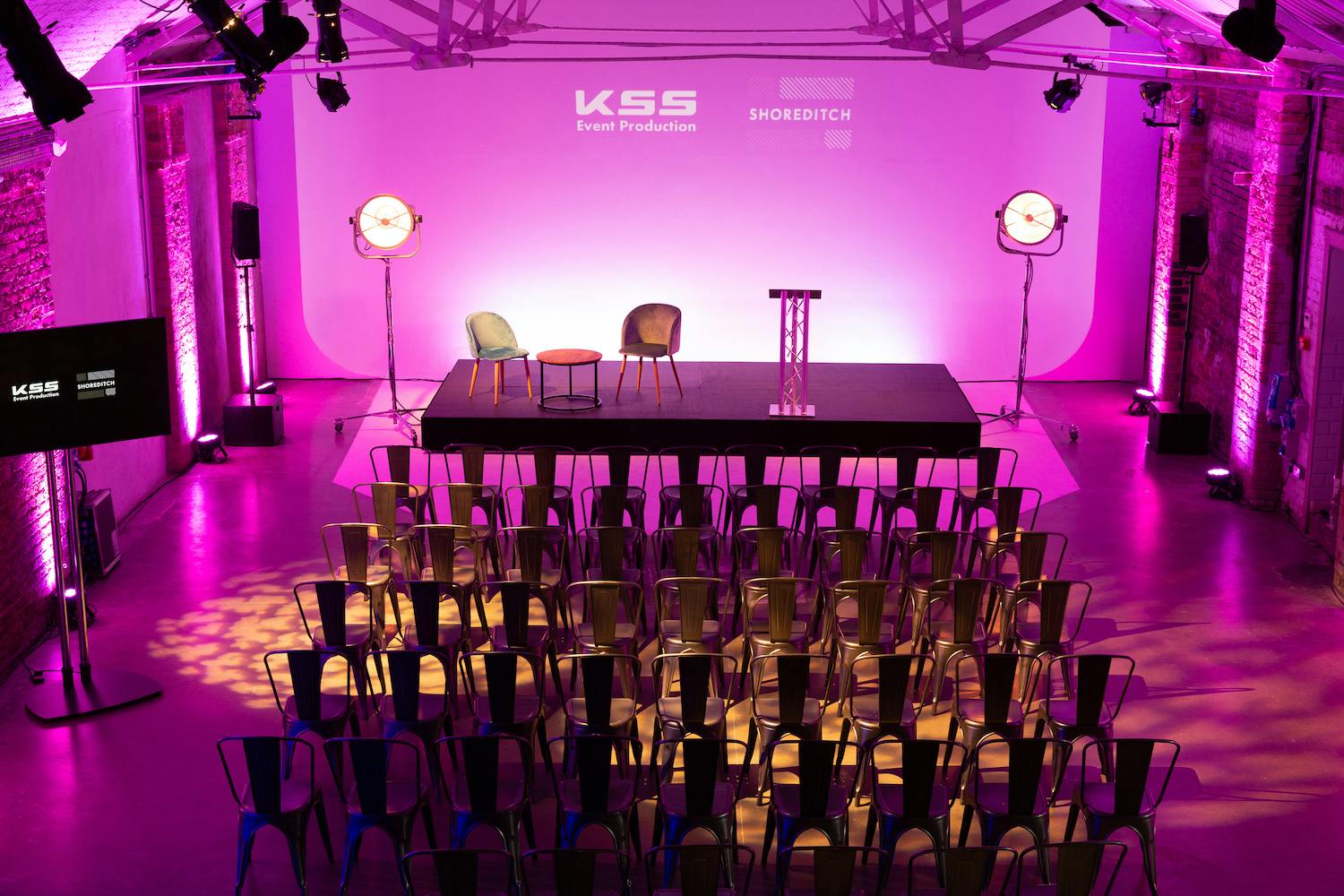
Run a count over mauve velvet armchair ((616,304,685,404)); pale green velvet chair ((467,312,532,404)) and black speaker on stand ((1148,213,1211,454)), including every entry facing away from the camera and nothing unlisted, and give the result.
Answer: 0

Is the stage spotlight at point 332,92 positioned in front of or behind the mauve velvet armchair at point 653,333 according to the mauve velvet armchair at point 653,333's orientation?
in front

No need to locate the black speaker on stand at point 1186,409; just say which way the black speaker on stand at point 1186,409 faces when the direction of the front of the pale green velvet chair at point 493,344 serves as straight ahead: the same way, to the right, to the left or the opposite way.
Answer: to the right

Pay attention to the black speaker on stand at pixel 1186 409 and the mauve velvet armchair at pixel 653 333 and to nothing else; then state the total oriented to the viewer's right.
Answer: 0

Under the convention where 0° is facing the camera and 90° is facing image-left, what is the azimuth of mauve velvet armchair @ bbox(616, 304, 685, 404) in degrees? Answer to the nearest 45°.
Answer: approximately 45°

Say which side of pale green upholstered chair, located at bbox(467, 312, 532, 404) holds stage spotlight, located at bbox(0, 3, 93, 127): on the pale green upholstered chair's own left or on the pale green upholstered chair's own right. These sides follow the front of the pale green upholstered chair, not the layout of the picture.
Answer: on the pale green upholstered chair's own right

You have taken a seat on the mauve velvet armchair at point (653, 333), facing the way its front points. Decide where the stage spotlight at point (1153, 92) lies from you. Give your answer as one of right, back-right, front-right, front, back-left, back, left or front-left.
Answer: back-left

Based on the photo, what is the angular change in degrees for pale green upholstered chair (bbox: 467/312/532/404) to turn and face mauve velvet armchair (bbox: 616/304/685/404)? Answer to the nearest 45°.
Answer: approximately 45° to its left

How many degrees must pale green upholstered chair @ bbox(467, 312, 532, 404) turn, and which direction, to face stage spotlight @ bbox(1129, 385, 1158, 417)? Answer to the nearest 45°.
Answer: approximately 45° to its left

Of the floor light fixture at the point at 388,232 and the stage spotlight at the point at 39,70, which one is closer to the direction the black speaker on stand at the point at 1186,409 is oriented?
the stage spotlight

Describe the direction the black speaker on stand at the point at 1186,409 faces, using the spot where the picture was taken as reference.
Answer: facing the viewer

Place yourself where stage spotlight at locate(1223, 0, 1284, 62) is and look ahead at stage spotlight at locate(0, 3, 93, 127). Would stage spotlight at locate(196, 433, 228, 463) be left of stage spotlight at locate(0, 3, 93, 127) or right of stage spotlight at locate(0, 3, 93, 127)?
right

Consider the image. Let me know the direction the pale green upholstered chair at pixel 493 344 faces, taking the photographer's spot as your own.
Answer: facing the viewer and to the right of the viewer

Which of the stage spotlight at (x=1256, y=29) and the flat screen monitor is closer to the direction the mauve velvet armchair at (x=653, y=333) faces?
the flat screen monitor

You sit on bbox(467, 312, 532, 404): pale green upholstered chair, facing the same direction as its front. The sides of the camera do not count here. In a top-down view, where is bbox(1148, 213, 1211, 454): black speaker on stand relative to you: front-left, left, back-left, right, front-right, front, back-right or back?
front-left

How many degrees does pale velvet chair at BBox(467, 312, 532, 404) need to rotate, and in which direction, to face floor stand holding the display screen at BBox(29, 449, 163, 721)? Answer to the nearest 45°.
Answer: approximately 90° to its right

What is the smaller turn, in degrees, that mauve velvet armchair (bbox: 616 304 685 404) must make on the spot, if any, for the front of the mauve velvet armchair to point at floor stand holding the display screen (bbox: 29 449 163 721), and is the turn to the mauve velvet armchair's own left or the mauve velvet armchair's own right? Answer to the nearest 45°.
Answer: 0° — it already faces it

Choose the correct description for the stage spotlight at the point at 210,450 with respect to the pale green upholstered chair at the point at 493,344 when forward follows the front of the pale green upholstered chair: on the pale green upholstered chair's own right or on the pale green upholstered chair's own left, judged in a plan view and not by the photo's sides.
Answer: on the pale green upholstered chair's own right

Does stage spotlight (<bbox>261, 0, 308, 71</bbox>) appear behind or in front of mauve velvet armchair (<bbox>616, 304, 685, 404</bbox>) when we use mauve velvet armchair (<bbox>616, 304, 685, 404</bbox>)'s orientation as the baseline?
in front
